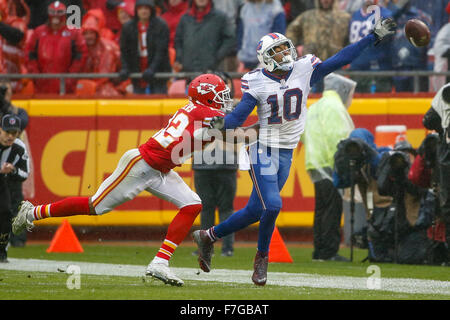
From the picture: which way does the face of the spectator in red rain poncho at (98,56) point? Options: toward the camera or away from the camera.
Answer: toward the camera

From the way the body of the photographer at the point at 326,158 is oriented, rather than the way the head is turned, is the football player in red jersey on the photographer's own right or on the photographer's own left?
on the photographer's own right

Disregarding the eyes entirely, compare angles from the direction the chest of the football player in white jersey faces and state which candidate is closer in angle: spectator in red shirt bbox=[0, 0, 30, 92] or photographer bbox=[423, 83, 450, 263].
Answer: the photographer

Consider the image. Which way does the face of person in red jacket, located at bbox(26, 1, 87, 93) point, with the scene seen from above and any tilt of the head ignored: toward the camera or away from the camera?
toward the camera

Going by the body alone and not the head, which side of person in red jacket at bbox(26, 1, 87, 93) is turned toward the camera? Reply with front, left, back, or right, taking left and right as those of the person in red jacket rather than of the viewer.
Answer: front

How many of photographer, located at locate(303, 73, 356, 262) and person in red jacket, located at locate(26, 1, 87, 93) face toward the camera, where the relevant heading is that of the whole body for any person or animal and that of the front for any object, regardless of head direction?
1

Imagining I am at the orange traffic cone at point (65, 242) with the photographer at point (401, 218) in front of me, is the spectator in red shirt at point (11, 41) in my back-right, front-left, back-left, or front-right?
back-left

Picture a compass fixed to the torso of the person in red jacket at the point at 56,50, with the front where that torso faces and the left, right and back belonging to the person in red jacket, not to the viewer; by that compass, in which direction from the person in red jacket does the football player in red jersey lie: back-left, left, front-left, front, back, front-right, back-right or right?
front

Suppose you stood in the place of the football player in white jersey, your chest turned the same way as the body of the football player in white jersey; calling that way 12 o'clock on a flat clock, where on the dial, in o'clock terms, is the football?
The football is roughly at 10 o'clock from the football player in white jersey.
